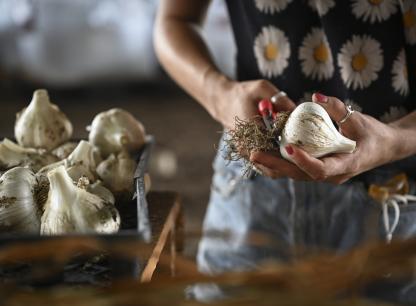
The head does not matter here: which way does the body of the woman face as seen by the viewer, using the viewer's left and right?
facing the viewer
